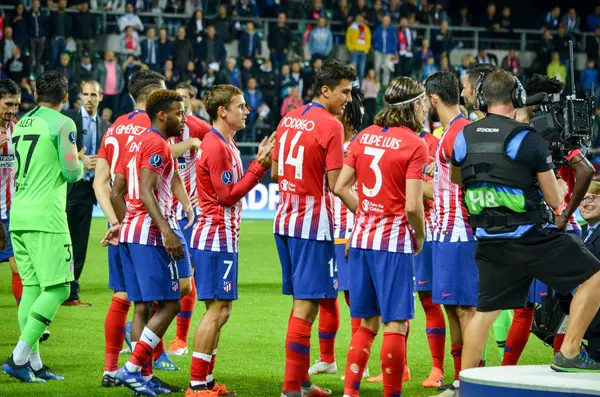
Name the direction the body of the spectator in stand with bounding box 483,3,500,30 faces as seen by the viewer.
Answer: toward the camera

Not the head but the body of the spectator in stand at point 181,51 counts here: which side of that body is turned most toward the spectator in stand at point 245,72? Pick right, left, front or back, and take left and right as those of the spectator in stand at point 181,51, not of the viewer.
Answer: left

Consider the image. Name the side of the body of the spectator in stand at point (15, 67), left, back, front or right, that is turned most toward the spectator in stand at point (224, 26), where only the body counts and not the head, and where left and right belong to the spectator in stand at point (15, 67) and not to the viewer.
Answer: left

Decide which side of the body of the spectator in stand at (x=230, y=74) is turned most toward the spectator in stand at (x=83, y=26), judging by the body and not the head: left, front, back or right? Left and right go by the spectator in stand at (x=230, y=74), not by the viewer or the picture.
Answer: right

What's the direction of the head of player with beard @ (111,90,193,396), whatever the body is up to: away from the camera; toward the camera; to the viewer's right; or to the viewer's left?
to the viewer's right

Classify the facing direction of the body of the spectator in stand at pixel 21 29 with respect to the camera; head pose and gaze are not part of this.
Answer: toward the camera

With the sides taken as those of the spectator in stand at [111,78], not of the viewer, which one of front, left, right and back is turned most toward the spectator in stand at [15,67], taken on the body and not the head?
right

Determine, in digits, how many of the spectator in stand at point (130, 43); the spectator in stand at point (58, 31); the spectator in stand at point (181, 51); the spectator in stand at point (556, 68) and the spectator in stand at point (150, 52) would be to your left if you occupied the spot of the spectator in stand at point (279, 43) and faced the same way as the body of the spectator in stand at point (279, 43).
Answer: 1

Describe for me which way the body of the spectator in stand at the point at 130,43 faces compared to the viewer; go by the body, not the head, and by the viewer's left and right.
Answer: facing the viewer

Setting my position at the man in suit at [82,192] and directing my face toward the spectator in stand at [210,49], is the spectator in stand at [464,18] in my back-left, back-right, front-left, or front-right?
front-right

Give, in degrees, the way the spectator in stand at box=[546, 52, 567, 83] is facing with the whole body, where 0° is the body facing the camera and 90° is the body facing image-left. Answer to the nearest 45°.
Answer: approximately 0°

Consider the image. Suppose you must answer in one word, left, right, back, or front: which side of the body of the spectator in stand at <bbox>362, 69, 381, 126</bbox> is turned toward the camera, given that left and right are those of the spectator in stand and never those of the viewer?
front

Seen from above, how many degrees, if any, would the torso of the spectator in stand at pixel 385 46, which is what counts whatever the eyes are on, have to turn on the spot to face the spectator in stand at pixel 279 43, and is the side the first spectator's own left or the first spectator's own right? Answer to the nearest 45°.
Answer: approximately 45° to the first spectator's own right

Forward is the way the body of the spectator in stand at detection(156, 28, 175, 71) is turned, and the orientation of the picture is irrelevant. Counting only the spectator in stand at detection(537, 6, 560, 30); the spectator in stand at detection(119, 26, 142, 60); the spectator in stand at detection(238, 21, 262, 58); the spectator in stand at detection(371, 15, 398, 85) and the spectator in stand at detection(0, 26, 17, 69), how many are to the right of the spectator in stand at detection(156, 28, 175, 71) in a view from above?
2
